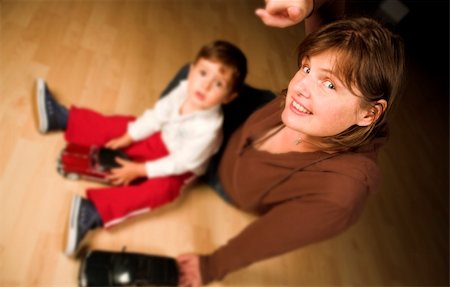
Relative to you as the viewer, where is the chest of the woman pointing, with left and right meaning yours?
facing the viewer and to the left of the viewer
